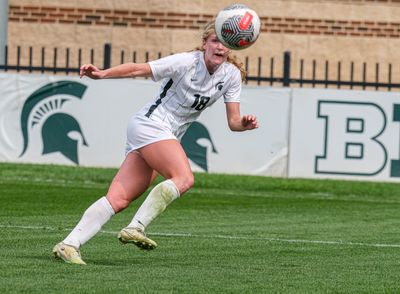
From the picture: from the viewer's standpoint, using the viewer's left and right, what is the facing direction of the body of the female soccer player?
facing the viewer and to the right of the viewer
